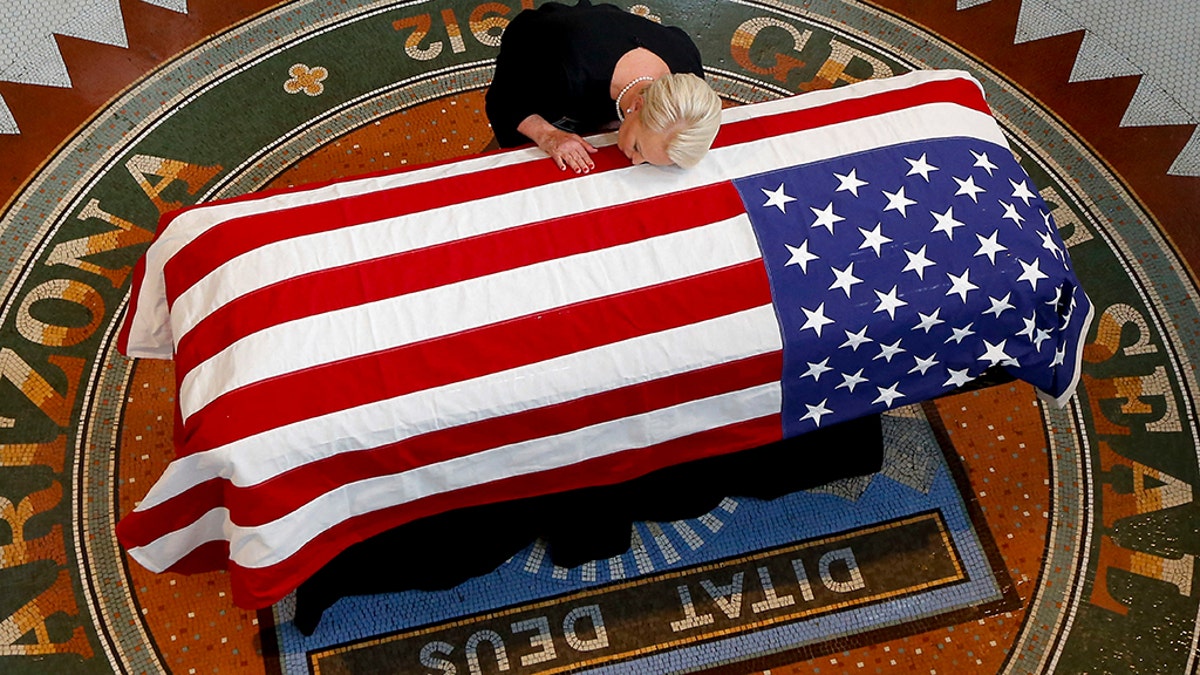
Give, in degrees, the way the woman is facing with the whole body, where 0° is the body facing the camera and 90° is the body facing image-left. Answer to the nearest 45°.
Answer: approximately 315°
